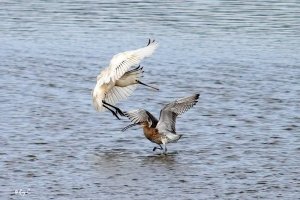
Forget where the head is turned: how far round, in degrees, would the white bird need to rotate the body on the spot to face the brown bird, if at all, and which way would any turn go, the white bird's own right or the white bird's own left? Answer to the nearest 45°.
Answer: approximately 45° to the white bird's own right

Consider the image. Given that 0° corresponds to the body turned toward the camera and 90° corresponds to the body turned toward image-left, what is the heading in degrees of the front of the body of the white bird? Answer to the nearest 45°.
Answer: approximately 270°
